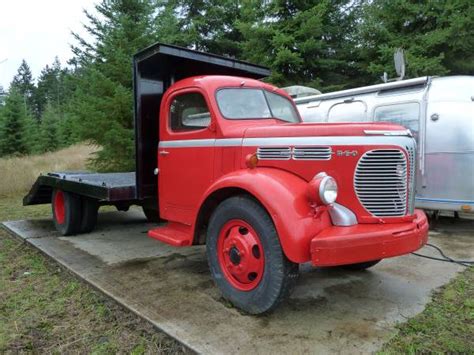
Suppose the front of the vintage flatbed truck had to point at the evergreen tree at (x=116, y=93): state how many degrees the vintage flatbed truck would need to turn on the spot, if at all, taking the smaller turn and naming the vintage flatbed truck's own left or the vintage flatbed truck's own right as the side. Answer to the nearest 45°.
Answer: approximately 135° to the vintage flatbed truck's own left

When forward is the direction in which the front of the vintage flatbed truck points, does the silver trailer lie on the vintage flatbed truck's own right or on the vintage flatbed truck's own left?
on the vintage flatbed truck's own left

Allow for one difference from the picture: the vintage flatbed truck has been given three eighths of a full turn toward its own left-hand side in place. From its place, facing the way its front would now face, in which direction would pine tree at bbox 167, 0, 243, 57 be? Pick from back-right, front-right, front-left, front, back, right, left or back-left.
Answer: front

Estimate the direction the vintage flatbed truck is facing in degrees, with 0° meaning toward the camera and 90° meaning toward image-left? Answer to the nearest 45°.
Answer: approximately 315°

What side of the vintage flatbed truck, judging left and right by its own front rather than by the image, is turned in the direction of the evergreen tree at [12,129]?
back
